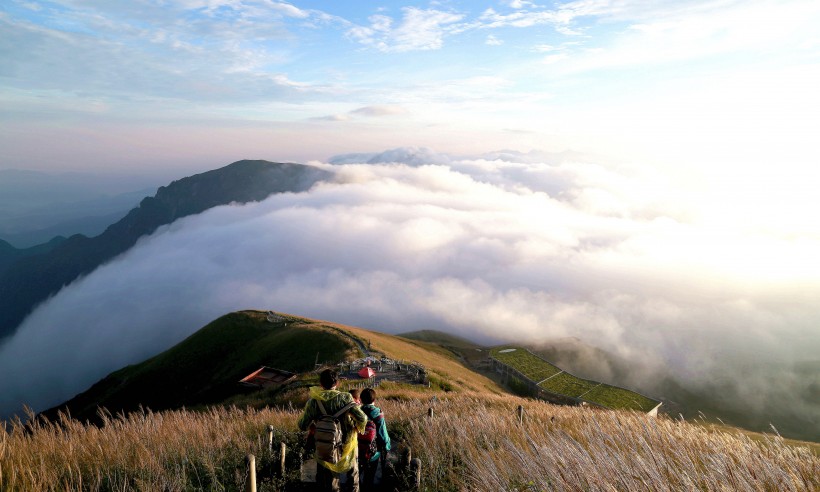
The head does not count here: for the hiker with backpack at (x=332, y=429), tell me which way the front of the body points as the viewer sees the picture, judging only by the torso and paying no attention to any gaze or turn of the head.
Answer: away from the camera

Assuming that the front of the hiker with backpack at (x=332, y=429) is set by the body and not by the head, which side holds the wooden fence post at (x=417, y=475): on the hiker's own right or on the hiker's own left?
on the hiker's own right

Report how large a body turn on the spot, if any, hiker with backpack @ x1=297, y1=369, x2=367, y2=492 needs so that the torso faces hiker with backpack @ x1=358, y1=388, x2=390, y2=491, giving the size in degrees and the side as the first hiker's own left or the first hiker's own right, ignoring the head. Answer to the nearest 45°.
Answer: approximately 45° to the first hiker's own right

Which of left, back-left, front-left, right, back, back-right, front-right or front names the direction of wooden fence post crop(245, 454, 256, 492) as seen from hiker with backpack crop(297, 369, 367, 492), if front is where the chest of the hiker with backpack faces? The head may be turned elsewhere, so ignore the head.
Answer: back-left

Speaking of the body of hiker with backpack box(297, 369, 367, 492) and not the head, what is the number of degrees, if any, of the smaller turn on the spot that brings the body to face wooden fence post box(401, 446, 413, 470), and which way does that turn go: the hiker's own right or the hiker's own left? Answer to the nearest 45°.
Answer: approximately 45° to the hiker's own right

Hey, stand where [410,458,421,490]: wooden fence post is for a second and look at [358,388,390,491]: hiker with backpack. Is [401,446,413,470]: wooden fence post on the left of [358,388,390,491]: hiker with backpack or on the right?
right

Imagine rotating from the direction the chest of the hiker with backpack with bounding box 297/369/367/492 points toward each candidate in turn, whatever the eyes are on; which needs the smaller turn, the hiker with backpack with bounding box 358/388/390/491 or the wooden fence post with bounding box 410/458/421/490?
the hiker with backpack

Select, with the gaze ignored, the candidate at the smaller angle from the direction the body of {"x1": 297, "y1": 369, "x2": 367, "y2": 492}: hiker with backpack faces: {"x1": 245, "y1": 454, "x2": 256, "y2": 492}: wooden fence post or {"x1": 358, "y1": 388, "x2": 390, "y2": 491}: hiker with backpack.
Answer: the hiker with backpack
